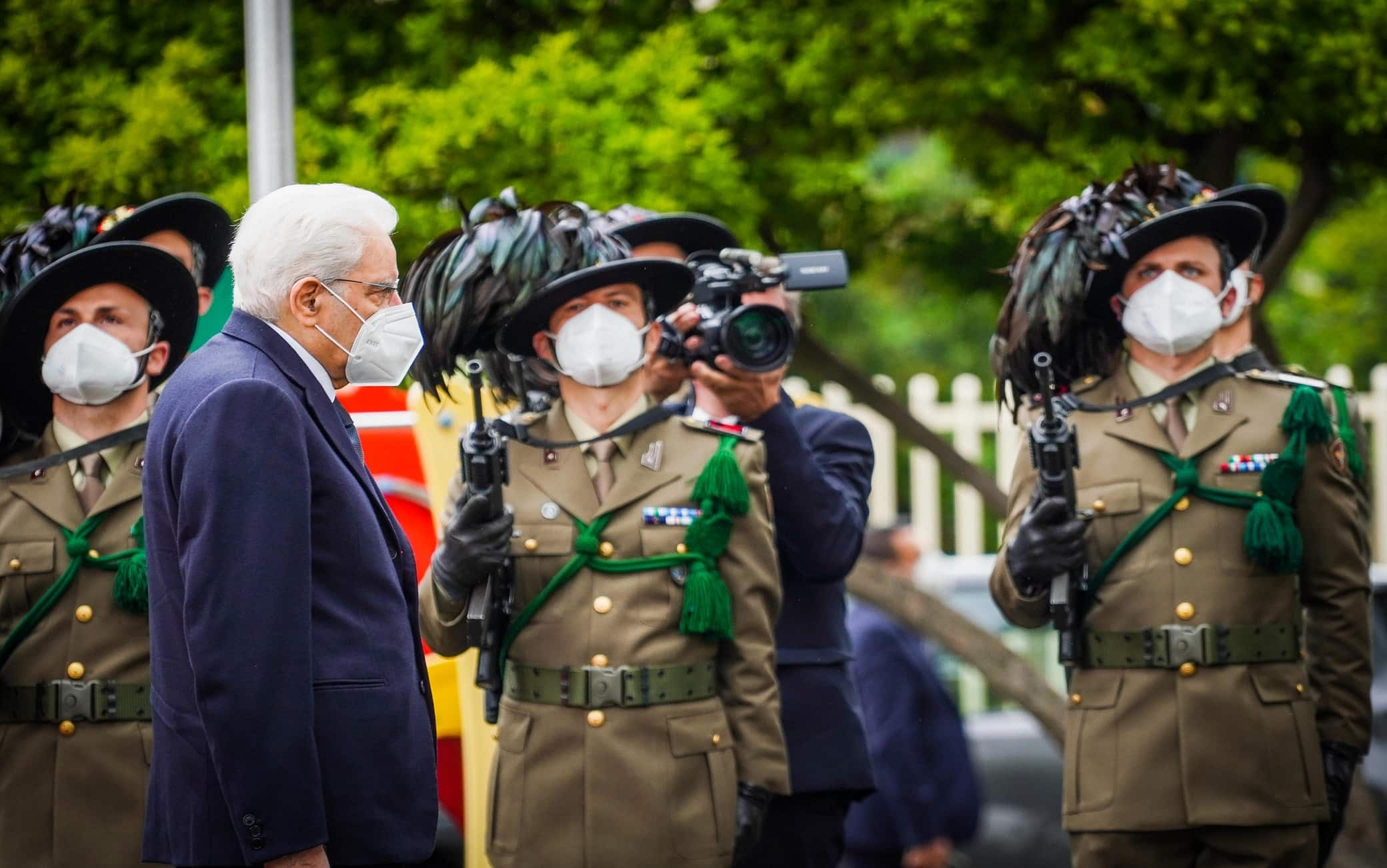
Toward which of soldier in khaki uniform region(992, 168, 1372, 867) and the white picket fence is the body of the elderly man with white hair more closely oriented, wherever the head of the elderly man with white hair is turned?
the soldier in khaki uniform

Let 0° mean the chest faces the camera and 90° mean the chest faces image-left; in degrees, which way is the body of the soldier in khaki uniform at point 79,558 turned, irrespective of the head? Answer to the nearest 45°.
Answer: approximately 0°

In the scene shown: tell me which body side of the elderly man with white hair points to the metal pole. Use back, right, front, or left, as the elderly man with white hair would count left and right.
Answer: left

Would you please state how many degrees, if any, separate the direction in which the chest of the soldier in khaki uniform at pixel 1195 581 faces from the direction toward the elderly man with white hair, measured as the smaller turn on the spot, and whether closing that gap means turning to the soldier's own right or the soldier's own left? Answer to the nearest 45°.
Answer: approximately 45° to the soldier's own right

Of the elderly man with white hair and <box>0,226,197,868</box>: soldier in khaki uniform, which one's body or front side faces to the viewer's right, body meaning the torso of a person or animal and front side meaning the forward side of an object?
the elderly man with white hair

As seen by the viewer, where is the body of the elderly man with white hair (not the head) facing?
to the viewer's right

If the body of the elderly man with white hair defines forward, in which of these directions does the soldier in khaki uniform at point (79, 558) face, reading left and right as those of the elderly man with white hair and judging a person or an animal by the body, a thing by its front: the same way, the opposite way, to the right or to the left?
to the right

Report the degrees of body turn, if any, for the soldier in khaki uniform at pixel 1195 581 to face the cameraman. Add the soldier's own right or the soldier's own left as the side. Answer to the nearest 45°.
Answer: approximately 90° to the soldier's own right

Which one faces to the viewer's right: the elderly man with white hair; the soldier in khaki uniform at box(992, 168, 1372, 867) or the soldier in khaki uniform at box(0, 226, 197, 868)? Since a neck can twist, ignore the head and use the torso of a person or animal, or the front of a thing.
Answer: the elderly man with white hair

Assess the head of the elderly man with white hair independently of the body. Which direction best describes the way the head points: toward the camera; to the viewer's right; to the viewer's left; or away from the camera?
to the viewer's right

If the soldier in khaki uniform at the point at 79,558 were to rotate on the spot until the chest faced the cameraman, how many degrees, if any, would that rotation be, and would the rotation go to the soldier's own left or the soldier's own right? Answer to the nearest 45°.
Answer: approximately 90° to the soldier's own left

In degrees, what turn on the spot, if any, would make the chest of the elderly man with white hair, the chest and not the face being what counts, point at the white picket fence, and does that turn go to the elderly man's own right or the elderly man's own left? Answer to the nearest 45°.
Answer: approximately 45° to the elderly man's own left
